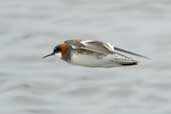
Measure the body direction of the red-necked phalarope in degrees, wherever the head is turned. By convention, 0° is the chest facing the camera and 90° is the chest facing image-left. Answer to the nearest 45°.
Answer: approximately 90°
